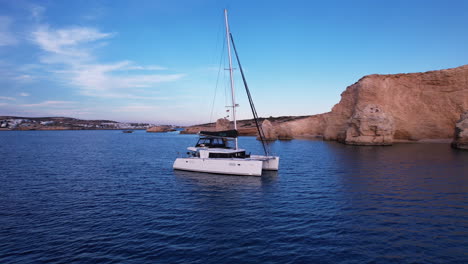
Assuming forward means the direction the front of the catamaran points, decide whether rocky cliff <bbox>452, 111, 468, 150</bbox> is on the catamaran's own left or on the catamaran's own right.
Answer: on the catamaran's own left

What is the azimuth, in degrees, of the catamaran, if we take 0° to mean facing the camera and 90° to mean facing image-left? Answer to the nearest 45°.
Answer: approximately 315°
